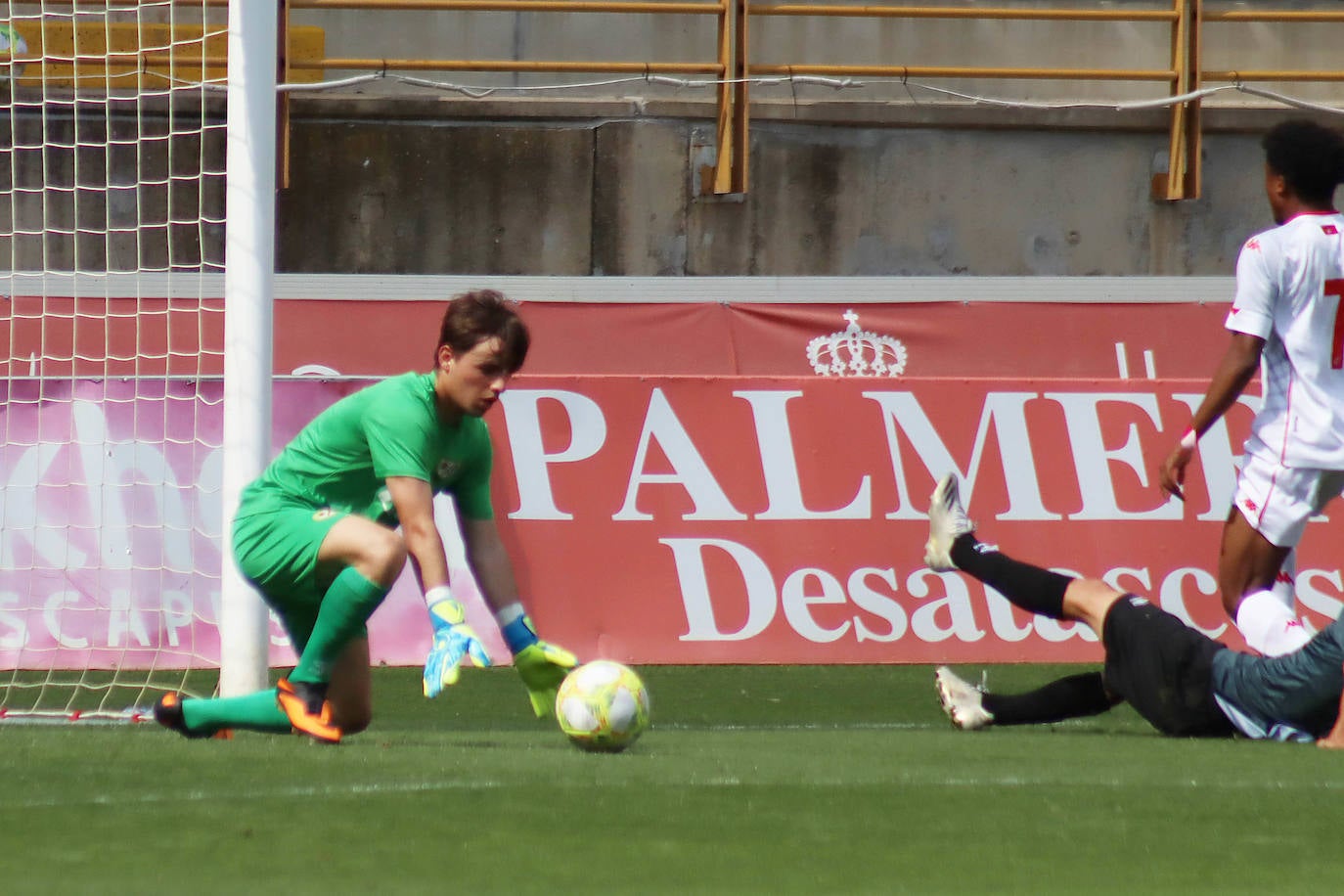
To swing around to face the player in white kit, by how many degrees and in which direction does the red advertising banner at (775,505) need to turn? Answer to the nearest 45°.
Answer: approximately 45° to its left

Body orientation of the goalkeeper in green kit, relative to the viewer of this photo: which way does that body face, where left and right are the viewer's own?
facing the viewer and to the right of the viewer

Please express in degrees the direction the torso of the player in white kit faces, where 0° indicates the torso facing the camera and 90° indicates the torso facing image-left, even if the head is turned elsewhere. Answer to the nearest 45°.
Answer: approximately 135°

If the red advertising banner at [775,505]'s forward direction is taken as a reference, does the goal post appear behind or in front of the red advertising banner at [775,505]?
in front

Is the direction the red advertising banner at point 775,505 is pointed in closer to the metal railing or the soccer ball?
the soccer ball

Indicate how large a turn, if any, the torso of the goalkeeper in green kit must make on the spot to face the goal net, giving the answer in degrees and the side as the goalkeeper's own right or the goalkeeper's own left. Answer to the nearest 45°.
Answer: approximately 135° to the goalkeeper's own left

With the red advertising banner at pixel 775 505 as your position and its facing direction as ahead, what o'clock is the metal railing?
The metal railing is roughly at 6 o'clock from the red advertising banner.

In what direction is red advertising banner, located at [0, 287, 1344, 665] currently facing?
toward the camera

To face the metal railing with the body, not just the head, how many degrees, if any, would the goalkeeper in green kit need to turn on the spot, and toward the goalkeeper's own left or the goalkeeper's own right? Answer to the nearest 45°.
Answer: approximately 135° to the goalkeeper's own left

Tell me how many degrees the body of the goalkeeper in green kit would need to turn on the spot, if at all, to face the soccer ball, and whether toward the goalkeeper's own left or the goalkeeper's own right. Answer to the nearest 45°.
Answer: approximately 45° to the goalkeeper's own left

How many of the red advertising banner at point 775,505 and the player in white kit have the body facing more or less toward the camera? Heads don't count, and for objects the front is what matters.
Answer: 1

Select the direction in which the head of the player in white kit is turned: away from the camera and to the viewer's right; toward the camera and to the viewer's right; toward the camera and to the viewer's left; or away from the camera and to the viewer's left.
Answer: away from the camera and to the viewer's left

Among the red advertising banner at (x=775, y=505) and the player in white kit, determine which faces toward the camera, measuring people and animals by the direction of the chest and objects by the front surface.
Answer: the red advertising banner

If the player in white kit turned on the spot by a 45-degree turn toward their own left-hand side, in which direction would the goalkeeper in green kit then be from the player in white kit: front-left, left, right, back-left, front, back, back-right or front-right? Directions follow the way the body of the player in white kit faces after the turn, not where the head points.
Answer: front-left
